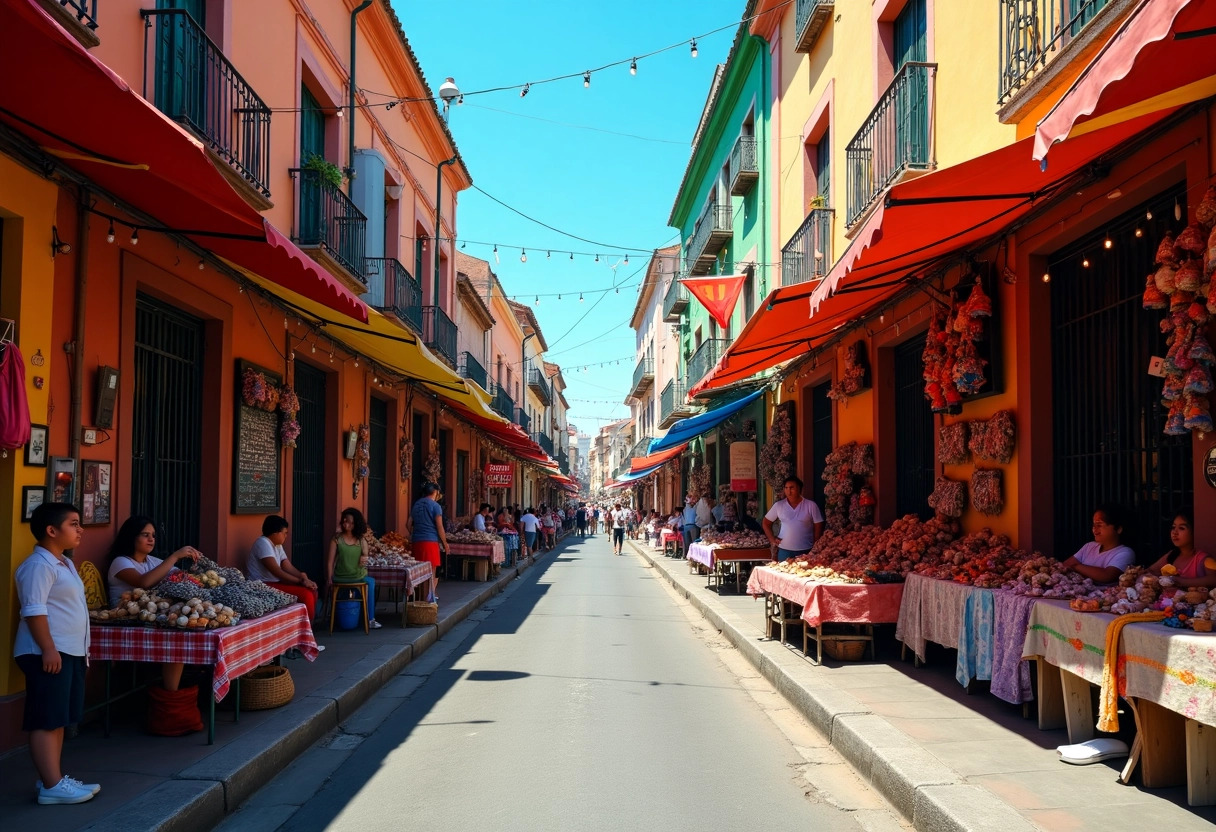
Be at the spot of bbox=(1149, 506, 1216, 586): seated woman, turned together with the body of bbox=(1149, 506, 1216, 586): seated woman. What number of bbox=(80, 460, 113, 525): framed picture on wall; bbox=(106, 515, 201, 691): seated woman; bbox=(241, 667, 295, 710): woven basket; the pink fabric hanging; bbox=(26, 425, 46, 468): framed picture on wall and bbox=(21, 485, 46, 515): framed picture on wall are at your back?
0

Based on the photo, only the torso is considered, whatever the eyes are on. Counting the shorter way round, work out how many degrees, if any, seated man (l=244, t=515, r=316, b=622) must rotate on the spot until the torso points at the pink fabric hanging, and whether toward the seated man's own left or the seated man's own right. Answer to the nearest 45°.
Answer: approximately 90° to the seated man's own right

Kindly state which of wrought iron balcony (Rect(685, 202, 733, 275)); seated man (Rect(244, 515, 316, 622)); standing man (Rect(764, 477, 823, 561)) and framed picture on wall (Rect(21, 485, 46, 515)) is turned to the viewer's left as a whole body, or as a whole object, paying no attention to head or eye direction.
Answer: the wrought iron balcony

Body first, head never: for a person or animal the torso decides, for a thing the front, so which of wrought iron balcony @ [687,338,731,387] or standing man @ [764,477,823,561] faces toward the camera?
the standing man

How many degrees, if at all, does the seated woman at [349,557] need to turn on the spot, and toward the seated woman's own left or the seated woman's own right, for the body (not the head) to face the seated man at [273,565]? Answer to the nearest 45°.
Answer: approximately 90° to the seated woman's own right

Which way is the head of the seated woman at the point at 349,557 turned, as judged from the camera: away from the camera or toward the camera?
toward the camera

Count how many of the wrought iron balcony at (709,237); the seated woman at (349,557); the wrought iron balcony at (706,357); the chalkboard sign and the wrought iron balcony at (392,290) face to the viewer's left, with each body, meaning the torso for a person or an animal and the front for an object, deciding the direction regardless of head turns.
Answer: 2

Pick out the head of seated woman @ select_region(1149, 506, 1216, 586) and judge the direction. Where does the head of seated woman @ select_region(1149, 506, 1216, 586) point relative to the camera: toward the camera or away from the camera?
toward the camera

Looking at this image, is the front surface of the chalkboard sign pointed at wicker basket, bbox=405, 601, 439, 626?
no

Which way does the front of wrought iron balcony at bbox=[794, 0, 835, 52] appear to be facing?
to the viewer's left

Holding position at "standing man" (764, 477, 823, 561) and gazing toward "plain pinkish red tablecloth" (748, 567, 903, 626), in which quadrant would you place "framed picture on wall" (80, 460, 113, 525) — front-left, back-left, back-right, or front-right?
front-right

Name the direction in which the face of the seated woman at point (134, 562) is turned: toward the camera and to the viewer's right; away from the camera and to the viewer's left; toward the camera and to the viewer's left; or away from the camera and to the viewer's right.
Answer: toward the camera and to the viewer's right

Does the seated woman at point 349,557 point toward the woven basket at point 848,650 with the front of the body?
yes

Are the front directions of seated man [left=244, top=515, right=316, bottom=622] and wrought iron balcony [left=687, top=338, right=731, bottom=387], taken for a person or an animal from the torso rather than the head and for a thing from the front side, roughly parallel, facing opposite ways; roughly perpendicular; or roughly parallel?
roughly parallel, facing opposite ways

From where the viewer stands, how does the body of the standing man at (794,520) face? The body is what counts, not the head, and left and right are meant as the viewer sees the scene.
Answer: facing the viewer

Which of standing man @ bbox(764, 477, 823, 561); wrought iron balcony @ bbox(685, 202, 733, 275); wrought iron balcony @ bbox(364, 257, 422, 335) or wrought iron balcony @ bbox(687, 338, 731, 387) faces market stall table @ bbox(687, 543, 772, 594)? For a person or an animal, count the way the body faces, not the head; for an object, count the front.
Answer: wrought iron balcony @ bbox(364, 257, 422, 335)

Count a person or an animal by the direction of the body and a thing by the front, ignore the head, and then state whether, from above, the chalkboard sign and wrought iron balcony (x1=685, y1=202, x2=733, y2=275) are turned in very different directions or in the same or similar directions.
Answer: very different directions

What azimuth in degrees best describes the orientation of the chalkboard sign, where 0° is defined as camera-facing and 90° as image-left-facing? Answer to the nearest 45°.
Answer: approximately 315°

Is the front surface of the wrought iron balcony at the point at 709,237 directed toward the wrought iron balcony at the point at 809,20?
no

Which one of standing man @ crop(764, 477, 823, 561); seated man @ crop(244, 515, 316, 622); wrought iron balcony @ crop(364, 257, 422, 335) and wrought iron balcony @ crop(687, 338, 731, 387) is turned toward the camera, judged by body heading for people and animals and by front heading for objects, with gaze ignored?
the standing man

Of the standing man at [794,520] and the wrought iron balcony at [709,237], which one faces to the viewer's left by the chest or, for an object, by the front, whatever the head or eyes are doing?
the wrought iron balcony

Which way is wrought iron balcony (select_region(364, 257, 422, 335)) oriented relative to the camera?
to the viewer's right

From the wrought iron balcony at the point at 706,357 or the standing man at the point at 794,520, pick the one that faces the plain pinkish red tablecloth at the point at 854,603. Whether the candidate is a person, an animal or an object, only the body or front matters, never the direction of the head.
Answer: the standing man

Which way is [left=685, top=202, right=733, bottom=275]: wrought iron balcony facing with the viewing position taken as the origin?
facing to the left of the viewer
